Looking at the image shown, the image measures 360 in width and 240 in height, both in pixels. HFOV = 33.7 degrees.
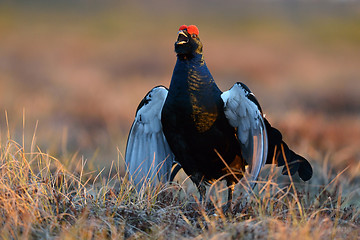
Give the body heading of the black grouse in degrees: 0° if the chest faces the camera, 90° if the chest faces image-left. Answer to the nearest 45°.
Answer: approximately 45°
